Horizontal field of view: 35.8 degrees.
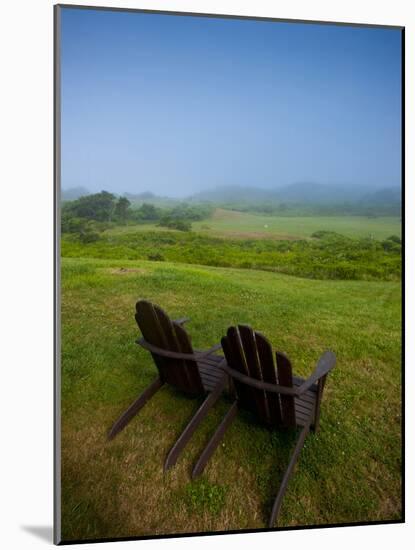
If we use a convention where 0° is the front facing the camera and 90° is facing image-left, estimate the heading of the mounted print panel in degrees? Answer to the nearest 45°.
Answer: approximately 315°
